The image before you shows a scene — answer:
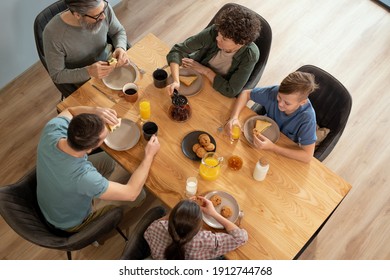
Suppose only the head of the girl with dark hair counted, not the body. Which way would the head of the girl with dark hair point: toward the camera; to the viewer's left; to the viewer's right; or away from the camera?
away from the camera

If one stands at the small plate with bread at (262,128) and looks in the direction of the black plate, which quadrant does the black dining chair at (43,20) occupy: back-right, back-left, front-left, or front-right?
front-right

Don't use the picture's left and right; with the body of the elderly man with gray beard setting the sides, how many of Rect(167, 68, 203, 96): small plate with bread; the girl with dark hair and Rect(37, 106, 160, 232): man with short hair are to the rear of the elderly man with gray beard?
0

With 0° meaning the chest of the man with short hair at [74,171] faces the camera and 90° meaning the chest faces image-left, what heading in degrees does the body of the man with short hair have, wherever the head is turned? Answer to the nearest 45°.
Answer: approximately 225°

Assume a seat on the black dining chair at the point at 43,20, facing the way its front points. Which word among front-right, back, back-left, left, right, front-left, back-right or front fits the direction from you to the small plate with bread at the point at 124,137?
front

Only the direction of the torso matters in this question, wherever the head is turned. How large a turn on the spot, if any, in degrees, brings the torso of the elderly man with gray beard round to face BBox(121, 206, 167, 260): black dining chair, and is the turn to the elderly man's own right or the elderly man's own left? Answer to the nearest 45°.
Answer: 0° — they already face it

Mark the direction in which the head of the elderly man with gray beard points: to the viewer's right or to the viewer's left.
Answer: to the viewer's right

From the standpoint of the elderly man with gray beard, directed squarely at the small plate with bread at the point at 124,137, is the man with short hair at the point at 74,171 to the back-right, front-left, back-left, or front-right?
front-right

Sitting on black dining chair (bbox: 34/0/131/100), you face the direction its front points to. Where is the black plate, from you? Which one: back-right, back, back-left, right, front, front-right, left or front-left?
front

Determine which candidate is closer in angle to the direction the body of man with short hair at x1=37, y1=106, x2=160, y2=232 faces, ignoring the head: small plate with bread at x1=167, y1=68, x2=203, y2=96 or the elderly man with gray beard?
the small plate with bread

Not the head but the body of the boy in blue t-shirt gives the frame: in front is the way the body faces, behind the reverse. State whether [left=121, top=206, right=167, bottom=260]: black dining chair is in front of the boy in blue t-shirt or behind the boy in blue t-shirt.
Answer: in front

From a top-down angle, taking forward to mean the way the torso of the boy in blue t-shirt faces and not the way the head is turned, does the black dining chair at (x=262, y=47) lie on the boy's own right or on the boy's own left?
on the boy's own right

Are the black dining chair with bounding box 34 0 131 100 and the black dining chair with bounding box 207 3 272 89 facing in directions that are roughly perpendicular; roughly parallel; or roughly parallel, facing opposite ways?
roughly perpendicular

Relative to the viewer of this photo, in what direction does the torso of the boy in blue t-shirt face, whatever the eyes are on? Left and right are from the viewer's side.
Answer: facing the viewer and to the left of the viewer

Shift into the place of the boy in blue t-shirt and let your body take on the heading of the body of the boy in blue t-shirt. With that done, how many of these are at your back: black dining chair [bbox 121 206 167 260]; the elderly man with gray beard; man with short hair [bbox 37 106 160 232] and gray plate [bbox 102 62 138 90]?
0

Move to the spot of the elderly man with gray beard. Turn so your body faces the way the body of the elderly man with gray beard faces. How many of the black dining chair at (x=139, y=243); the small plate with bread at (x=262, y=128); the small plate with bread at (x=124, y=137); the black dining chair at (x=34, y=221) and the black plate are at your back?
0

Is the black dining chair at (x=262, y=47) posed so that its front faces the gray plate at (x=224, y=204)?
no
